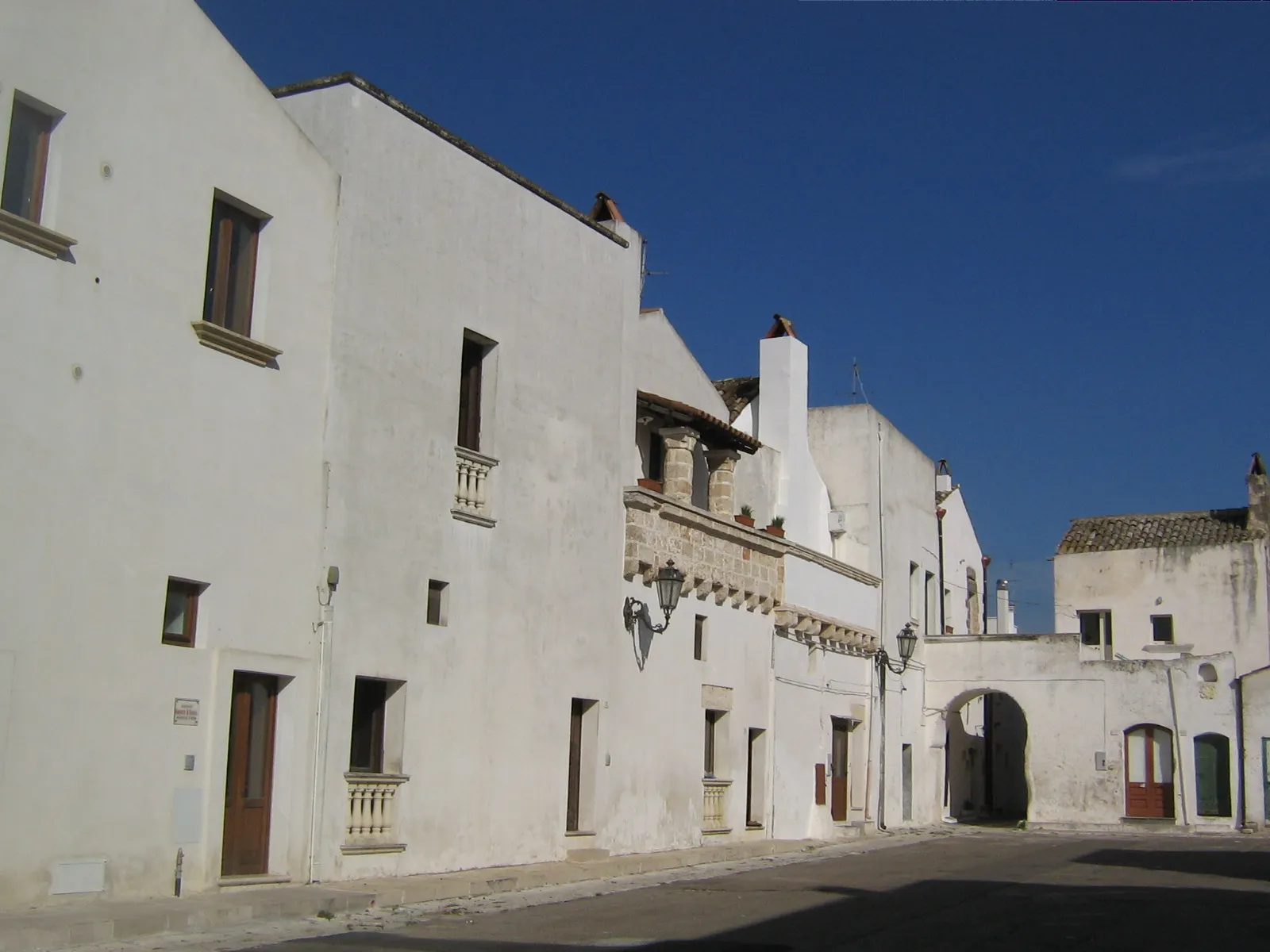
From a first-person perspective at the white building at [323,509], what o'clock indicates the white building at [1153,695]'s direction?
the white building at [1153,695] is roughly at 9 o'clock from the white building at [323,509].

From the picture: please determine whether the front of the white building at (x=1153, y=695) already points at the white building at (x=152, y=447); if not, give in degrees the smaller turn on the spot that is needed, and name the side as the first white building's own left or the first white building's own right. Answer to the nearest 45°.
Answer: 0° — it already faces it

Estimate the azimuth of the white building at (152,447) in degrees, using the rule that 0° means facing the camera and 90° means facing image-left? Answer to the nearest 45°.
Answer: approximately 315°

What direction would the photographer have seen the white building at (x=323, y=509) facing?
facing the viewer and to the right of the viewer

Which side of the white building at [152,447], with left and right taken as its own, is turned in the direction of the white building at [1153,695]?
left

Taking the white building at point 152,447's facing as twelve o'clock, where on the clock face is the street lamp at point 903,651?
The street lamp is roughly at 9 o'clock from the white building.

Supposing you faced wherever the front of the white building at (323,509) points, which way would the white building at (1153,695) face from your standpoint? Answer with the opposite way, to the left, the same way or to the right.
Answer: to the right

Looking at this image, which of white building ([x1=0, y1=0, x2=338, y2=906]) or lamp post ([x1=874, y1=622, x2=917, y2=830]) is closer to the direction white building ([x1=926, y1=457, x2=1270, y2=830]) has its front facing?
the white building

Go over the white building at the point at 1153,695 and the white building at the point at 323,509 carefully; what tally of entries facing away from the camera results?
0

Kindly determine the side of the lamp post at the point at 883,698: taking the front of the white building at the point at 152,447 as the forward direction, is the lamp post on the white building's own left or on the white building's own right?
on the white building's own left

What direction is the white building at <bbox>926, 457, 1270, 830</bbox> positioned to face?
toward the camera

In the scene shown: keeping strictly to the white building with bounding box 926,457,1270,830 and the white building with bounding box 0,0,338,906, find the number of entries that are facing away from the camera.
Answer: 0
